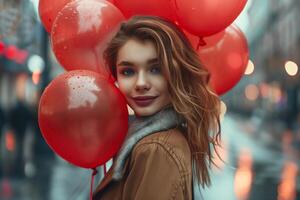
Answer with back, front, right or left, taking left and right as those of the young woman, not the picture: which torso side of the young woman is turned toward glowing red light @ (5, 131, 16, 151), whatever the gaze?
right
